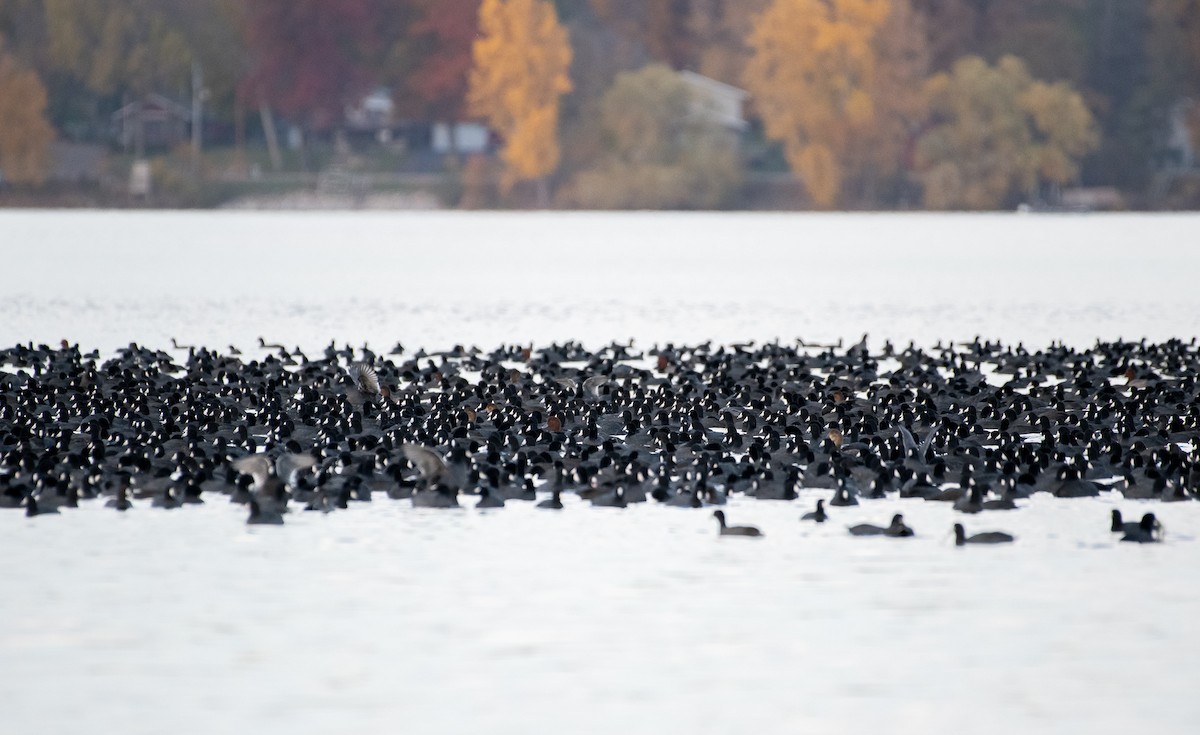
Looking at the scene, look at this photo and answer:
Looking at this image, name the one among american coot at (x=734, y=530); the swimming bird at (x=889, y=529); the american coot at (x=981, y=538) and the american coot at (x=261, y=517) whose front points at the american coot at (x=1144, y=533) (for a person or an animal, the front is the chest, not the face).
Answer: the swimming bird

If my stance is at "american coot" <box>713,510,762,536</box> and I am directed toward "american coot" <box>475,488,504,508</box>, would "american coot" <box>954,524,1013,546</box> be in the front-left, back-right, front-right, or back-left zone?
back-right

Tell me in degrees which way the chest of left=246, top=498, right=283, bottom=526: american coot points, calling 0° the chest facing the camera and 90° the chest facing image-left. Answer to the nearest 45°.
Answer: approximately 90°

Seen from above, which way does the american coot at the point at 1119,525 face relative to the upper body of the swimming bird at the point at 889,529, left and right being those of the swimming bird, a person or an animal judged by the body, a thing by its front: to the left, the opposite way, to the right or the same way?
the opposite way

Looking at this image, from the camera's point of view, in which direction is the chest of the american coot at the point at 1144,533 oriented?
to the viewer's right

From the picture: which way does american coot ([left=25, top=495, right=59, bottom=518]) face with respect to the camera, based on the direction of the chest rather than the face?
to the viewer's left

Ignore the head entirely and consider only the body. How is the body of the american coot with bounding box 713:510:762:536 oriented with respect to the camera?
to the viewer's left

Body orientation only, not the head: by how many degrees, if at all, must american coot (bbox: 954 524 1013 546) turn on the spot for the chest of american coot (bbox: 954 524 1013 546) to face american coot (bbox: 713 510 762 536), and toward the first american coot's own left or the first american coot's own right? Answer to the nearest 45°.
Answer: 0° — it already faces it

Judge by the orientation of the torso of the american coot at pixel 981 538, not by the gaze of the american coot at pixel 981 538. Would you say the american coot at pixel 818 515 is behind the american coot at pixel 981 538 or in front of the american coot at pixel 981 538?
in front

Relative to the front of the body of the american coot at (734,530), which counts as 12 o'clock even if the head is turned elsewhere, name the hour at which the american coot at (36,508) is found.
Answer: the american coot at (36,508) is roughly at 12 o'clock from the american coot at (734,530).

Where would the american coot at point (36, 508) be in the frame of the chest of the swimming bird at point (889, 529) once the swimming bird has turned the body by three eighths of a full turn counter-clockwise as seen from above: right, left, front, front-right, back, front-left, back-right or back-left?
front-left

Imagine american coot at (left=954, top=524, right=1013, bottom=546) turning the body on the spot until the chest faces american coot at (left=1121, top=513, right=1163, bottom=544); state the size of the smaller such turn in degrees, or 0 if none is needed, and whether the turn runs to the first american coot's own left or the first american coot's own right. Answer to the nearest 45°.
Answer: approximately 180°

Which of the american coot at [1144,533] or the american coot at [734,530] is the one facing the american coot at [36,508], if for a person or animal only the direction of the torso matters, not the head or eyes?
the american coot at [734,530]

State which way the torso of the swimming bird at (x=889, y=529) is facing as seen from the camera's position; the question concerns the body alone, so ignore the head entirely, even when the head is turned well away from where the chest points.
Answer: to the viewer's right

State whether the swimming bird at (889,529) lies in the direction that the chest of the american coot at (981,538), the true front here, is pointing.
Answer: yes

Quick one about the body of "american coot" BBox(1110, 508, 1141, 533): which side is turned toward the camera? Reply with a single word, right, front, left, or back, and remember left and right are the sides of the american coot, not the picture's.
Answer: left
